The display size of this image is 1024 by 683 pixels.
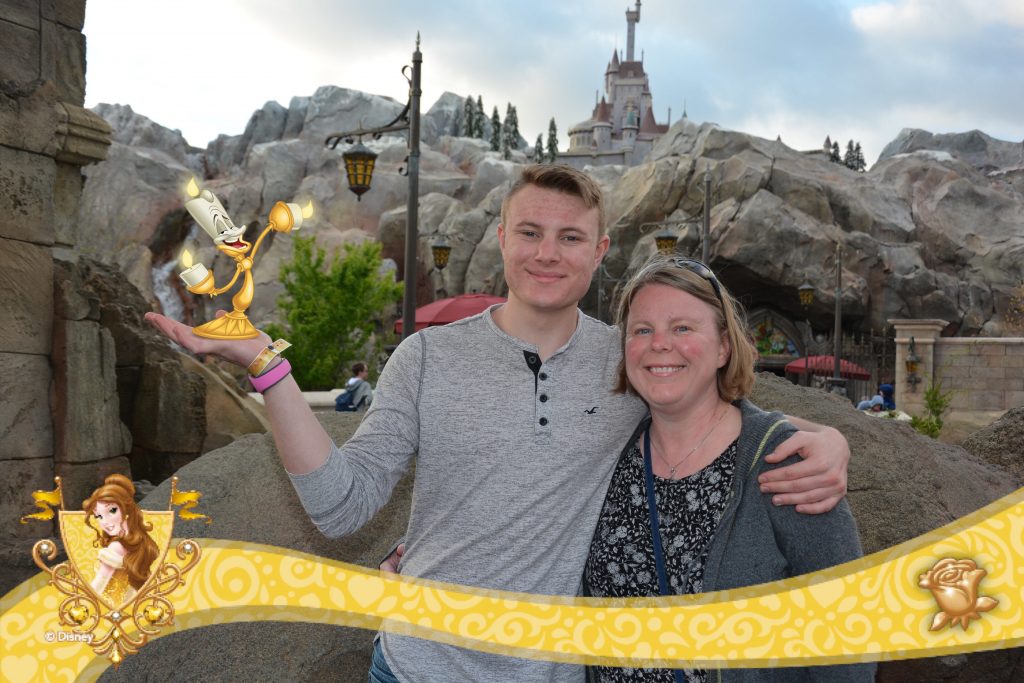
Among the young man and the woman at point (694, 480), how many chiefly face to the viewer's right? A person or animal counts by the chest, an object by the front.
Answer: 0

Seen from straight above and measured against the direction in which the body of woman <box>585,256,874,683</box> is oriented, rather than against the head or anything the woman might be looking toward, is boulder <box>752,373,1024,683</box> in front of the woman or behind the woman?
behind

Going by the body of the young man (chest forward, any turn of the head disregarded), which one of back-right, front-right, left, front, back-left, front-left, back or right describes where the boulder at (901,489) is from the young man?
back-left

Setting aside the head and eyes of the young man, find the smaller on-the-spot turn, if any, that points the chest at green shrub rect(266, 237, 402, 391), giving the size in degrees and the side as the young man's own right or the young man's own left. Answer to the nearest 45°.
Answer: approximately 180°

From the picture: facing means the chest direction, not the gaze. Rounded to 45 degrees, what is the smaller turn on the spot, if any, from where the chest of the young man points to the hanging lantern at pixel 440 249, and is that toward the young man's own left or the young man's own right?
approximately 180°

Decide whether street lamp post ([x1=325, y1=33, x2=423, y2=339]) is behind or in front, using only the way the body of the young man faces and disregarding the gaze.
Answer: behind

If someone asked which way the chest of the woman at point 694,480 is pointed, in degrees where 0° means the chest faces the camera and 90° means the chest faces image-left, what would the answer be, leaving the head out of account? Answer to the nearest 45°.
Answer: approximately 45°

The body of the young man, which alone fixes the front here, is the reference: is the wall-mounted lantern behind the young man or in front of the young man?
behind

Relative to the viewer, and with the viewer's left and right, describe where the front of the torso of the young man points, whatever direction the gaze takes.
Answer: facing the viewer
